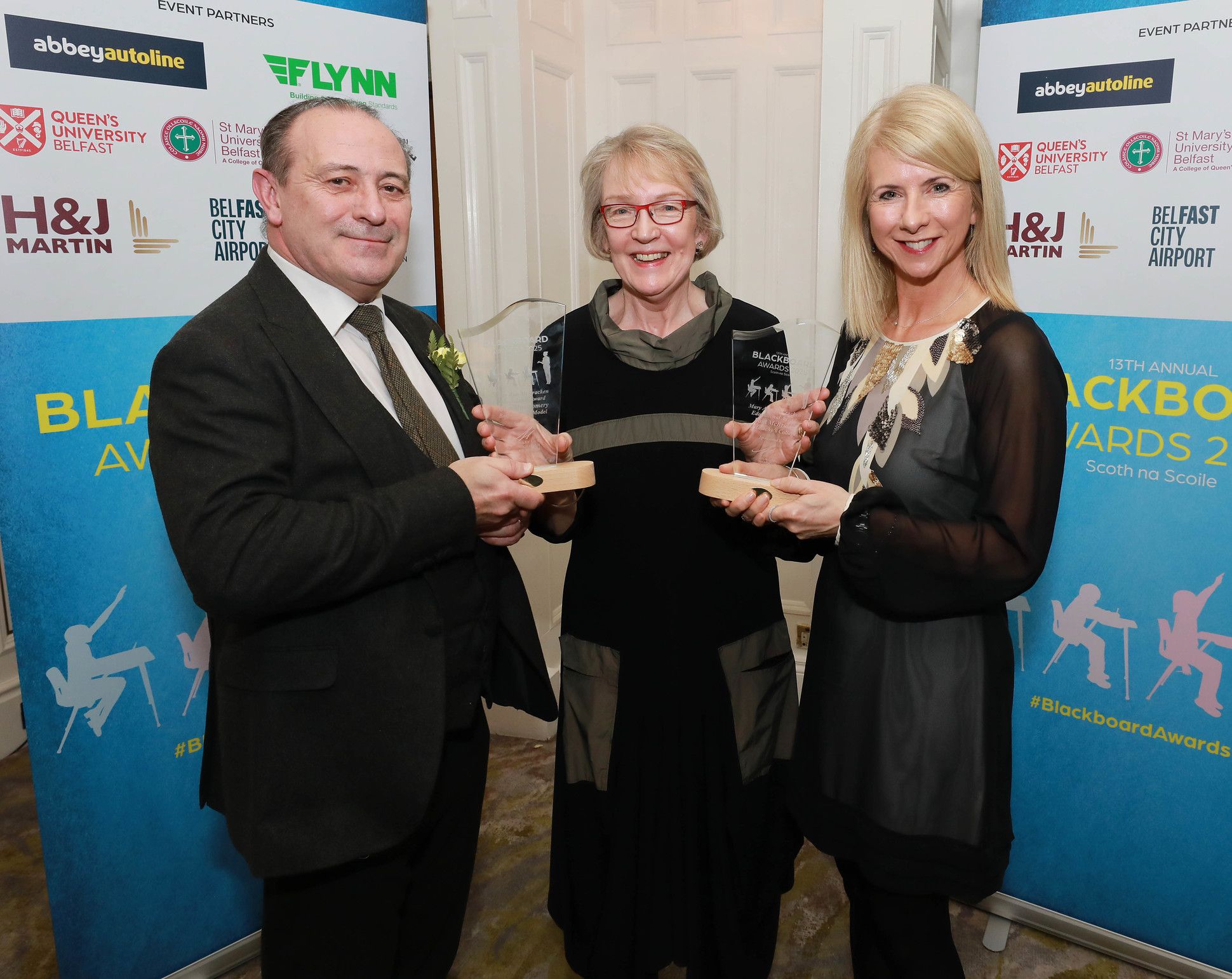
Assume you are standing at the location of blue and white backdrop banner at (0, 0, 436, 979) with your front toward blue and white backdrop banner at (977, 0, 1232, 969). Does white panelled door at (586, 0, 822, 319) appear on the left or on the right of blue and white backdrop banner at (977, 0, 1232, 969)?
left

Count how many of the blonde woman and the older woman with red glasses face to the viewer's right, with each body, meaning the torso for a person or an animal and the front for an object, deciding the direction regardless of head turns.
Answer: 0

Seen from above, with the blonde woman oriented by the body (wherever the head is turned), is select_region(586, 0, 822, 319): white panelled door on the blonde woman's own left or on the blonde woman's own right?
on the blonde woman's own right

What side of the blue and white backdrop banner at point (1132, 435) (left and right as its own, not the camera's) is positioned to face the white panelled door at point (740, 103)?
right

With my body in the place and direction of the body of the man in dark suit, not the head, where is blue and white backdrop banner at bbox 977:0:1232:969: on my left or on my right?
on my left

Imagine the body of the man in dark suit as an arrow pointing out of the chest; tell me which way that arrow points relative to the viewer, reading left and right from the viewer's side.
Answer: facing the viewer and to the right of the viewer

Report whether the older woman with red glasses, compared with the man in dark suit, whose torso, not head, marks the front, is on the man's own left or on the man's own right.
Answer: on the man's own left

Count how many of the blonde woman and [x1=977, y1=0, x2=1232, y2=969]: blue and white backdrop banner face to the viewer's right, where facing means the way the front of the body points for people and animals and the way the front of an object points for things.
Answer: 0

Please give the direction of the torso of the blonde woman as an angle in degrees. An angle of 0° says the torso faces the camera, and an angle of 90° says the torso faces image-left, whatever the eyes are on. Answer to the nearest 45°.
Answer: approximately 45°

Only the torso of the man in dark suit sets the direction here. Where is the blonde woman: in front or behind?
in front
